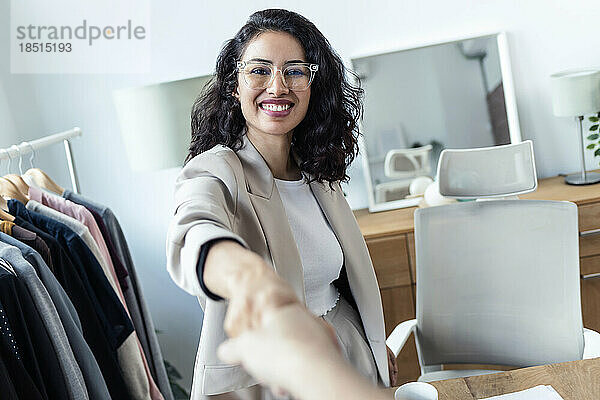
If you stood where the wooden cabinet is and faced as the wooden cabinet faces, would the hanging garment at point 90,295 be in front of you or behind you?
in front

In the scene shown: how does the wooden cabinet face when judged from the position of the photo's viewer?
facing the viewer

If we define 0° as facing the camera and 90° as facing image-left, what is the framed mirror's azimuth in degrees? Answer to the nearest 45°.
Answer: approximately 0°

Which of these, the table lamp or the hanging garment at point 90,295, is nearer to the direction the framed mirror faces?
the hanging garment

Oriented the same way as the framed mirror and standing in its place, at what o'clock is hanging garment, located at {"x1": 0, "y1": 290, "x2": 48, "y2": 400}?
The hanging garment is roughly at 1 o'clock from the framed mirror.

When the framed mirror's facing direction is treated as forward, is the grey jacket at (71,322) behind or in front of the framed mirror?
in front

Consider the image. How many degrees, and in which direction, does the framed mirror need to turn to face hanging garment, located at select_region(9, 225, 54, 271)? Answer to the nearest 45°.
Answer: approximately 45° to its right

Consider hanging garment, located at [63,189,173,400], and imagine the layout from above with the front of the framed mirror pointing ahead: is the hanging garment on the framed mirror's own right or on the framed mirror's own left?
on the framed mirror's own right
